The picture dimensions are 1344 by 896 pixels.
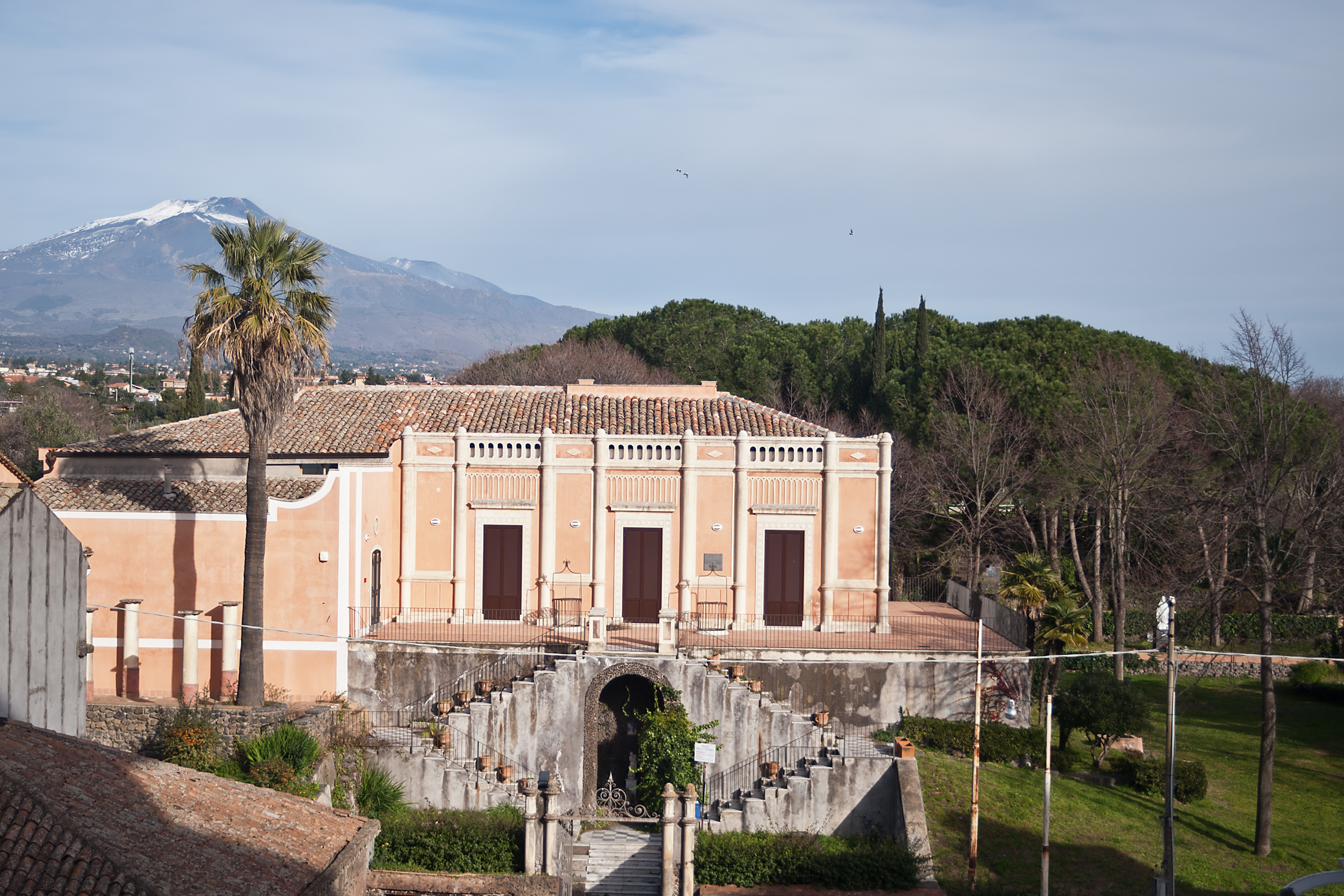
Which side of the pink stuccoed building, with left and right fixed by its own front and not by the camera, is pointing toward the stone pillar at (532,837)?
front

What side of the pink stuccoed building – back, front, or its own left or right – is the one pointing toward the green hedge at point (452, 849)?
front

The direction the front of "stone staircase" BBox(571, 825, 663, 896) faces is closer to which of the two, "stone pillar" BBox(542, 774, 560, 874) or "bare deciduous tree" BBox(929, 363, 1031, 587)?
the stone pillar

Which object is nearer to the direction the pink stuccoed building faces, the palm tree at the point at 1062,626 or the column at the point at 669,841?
the column

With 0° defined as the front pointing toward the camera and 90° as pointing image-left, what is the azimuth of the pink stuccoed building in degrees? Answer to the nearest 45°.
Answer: approximately 0°

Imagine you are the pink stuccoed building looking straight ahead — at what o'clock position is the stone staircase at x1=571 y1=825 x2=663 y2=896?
The stone staircase is roughly at 12 o'clock from the pink stuccoed building.

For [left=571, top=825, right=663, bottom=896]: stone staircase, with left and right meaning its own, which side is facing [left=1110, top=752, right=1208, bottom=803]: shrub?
left

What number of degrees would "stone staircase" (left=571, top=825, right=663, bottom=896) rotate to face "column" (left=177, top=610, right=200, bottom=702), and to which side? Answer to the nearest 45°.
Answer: approximately 90° to its right

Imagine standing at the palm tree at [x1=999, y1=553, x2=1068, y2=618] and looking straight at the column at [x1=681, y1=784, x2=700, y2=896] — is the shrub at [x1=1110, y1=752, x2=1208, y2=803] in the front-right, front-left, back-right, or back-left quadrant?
front-left

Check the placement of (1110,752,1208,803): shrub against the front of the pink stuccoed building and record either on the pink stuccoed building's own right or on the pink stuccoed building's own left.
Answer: on the pink stuccoed building's own left

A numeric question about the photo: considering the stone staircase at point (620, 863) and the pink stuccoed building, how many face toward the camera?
2

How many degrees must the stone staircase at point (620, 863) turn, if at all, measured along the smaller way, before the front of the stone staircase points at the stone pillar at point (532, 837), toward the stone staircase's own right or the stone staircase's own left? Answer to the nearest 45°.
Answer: approximately 45° to the stone staircase's own right

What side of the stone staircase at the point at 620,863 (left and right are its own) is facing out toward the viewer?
front

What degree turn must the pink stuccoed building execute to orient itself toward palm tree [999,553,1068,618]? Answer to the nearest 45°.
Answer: approximately 90° to its left

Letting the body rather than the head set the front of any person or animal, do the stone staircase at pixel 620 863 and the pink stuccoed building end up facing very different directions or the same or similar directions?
same or similar directions
